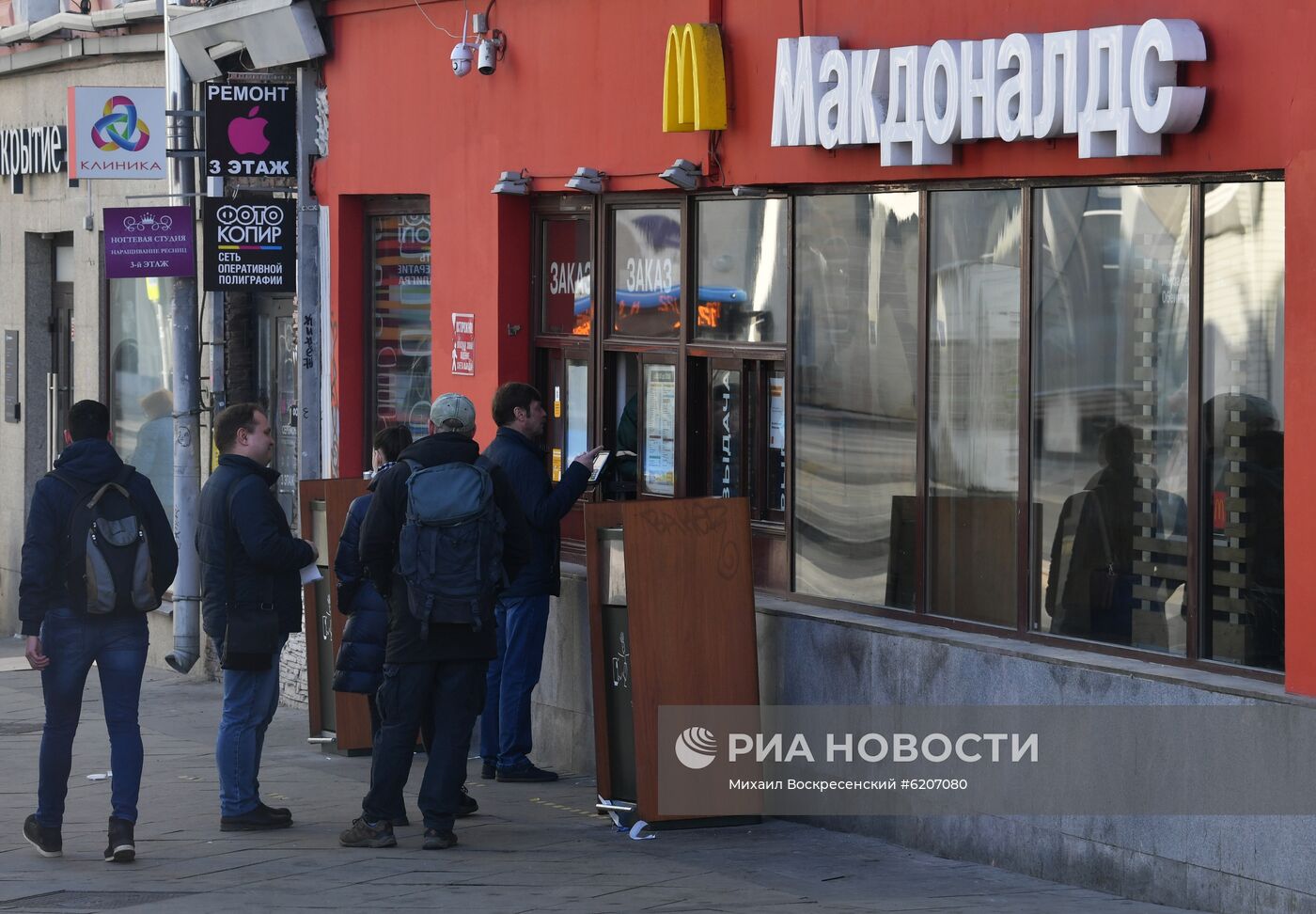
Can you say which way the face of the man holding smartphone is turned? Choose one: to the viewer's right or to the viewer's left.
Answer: to the viewer's right

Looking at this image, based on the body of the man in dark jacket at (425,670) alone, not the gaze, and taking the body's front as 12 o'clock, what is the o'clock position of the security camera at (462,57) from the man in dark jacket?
The security camera is roughly at 12 o'clock from the man in dark jacket.

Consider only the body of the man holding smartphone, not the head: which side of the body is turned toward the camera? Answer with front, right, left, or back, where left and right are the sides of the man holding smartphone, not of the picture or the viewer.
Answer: right

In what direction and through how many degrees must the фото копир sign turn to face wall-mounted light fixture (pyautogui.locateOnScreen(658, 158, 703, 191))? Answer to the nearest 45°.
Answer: approximately 45° to its left

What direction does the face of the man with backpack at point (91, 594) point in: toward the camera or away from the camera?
away from the camera

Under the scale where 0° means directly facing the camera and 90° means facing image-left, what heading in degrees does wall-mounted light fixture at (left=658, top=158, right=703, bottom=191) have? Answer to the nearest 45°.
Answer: approximately 45°

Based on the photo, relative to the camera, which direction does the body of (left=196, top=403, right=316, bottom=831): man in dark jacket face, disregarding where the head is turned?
to the viewer's right

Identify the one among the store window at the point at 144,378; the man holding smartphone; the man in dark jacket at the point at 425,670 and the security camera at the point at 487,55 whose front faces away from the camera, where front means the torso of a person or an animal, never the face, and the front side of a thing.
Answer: the man in dark jacket

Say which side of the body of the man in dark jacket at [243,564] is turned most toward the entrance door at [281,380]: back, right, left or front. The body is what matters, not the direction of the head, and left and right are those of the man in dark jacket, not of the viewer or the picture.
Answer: left

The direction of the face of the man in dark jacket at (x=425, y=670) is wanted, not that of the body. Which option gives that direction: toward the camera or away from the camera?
away from the camera

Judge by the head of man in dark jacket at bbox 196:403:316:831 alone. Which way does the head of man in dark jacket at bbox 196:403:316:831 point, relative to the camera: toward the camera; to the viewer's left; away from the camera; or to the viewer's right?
to the viewer's right

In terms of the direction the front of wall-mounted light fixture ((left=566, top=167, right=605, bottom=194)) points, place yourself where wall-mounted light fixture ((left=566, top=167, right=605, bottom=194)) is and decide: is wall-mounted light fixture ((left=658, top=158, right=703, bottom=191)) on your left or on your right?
on your left
